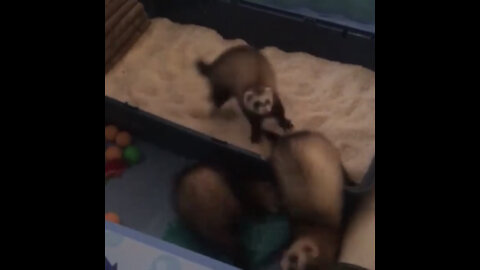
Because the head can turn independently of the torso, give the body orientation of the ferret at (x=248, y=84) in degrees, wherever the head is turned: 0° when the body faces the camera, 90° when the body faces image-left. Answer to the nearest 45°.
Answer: approximately 315°

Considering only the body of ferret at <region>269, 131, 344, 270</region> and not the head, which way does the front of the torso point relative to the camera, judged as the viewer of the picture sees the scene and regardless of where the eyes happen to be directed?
toward the camera
